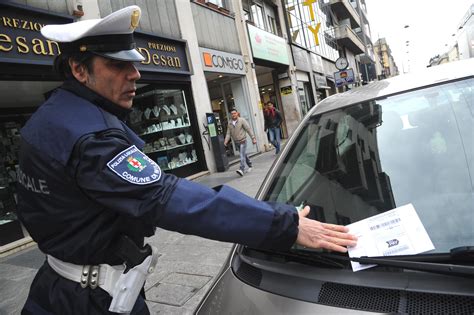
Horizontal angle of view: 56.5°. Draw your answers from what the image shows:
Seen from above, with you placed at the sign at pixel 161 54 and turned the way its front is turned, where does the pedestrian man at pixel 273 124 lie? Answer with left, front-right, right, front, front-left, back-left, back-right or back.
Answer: left

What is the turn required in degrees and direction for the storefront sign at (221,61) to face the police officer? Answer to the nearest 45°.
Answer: approximately 45° to its right

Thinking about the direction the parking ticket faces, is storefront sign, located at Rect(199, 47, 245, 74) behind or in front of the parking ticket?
behind

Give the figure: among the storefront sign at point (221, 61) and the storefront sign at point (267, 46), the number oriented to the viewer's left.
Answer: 0

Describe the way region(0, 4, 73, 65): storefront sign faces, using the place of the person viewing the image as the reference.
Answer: facing the viewer and to the right of the viewer

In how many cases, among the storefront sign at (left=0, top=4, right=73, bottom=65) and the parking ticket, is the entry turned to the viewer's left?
0

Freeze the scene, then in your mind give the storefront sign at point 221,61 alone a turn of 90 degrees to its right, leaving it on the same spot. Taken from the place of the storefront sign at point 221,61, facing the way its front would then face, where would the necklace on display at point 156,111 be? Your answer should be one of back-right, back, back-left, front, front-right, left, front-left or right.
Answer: front

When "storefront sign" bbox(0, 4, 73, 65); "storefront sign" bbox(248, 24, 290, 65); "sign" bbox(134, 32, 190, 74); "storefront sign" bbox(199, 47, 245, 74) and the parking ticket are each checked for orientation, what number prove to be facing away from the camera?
0

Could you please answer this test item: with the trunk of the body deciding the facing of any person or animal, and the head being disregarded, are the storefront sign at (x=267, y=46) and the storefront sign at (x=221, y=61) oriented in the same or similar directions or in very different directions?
same or similar directions

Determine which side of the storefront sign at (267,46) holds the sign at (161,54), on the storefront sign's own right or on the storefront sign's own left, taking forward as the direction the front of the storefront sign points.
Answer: on the storefront sign's own right

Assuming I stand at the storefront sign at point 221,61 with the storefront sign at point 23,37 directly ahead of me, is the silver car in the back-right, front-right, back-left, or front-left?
front-left

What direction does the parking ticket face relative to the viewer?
toward the camera

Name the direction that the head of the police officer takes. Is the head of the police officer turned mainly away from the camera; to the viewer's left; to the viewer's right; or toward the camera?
to the viewer's right
